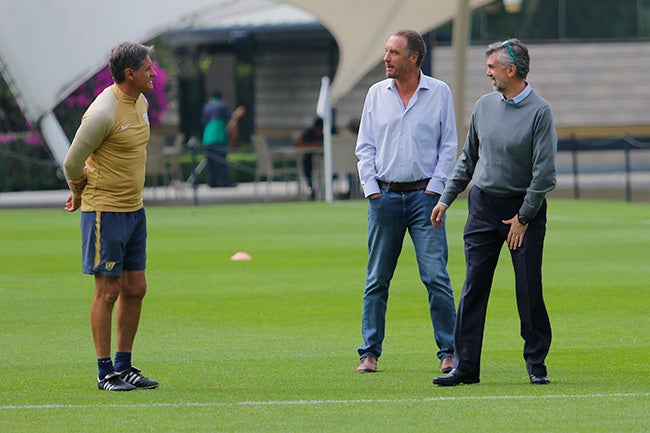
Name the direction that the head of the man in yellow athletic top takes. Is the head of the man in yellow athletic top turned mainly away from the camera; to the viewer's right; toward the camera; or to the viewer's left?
to the viewer's right

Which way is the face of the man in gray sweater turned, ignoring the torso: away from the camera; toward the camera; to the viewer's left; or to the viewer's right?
to the viewer's left

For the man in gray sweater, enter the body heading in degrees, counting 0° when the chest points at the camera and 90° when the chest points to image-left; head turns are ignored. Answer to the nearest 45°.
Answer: approximately 45°

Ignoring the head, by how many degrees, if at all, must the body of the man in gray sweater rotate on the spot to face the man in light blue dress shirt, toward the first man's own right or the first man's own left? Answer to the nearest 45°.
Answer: approximately 90° to the first man's own right

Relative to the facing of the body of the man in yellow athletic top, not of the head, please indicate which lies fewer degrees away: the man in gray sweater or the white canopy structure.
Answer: the man in gray sweater

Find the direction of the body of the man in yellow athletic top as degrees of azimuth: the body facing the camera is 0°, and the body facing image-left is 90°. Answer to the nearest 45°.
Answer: approximately 315°

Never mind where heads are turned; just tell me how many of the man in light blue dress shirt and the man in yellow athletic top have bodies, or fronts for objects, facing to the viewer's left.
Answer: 0

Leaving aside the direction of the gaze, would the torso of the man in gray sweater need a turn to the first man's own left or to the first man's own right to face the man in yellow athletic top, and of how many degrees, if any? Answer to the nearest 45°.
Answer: approximately 45° to the first man's own right

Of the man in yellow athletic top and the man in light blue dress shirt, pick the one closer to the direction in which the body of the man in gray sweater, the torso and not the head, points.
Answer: the man in yellow athletic top

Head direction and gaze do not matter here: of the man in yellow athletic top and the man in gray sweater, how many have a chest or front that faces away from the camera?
0

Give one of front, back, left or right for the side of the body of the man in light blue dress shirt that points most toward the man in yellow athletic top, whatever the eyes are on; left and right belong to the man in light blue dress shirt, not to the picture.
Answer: right

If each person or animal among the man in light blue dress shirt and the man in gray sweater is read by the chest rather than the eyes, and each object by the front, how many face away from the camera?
0

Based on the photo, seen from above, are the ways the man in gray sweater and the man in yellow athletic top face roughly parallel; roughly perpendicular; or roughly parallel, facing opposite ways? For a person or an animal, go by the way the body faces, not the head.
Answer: roughly perpendicular

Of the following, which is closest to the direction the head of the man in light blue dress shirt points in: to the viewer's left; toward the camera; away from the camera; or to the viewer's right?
to the viewer's left
